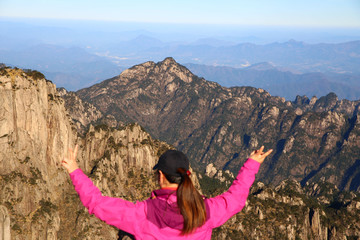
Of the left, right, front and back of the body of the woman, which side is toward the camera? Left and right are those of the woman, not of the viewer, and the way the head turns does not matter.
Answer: back

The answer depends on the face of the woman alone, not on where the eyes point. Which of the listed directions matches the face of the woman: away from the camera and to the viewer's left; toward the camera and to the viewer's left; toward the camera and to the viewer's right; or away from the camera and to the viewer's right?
away from the camera and to the viewer's left
